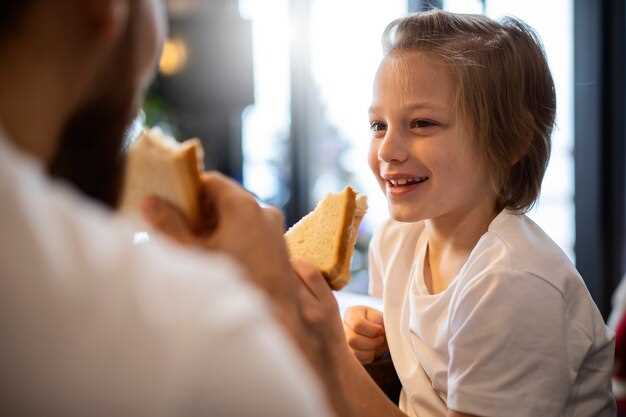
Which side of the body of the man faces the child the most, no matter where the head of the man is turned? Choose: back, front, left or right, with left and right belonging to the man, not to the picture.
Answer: front

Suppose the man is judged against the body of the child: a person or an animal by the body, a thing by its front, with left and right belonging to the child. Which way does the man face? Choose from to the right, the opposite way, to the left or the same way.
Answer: the opposite way

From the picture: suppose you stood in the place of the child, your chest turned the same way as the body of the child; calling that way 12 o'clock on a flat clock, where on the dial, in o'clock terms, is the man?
The man is roughly at 11 o'clock from the child.

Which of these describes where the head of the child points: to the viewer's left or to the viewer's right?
to the viewer's left

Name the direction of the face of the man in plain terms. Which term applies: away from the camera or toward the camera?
away from the camera

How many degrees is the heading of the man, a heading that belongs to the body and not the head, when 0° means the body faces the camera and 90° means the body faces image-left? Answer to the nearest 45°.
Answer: approximately 225°
